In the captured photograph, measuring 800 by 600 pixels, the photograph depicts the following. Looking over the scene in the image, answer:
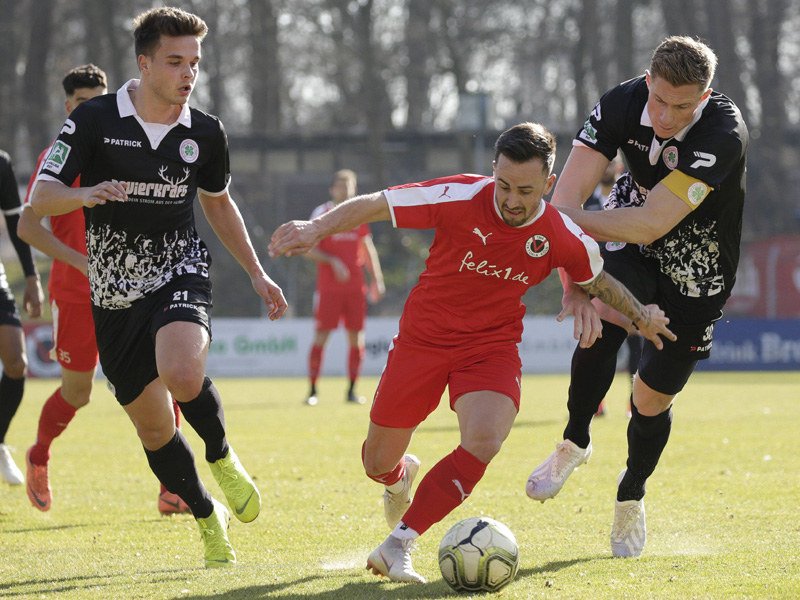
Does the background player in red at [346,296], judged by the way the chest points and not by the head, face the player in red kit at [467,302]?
yes

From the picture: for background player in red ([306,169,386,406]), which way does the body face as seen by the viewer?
toward the camera

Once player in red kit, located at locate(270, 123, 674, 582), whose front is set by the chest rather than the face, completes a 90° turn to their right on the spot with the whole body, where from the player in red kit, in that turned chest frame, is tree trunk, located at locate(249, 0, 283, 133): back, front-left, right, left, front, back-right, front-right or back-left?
right

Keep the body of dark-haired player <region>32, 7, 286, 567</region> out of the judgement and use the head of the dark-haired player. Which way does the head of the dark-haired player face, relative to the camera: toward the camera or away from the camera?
toward the camera

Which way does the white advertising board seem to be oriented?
toward the camera

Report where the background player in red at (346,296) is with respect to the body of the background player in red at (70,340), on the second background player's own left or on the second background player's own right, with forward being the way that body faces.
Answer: on the second background player's own left

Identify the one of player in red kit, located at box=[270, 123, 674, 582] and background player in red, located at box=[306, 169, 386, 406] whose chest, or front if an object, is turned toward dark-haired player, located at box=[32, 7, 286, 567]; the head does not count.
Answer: the background player in red

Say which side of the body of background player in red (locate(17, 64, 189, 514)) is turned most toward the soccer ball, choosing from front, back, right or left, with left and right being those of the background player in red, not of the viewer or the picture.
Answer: front

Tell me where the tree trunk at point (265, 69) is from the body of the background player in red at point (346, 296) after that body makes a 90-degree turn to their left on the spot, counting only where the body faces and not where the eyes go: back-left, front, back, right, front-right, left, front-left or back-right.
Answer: left

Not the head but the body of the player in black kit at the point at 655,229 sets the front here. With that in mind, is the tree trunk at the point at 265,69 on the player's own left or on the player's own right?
on the player's own right

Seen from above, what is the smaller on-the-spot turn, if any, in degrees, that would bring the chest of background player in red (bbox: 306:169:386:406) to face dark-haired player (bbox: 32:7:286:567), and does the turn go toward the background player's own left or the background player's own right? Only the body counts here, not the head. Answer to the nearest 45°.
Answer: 0° — they already face them

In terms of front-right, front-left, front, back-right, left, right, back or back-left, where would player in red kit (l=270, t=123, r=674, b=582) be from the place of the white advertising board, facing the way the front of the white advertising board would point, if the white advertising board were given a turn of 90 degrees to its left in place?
right

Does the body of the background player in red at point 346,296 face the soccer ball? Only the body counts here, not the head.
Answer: yes

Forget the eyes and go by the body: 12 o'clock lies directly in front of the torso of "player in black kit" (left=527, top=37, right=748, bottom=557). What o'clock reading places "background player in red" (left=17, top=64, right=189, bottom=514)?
The background player in red is roughly at 2 o'clock from the player in black kit.

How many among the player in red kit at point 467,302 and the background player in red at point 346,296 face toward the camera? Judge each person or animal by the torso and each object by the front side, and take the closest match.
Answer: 2

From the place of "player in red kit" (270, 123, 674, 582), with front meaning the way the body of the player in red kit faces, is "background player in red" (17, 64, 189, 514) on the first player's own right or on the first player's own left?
on the first player's own right
